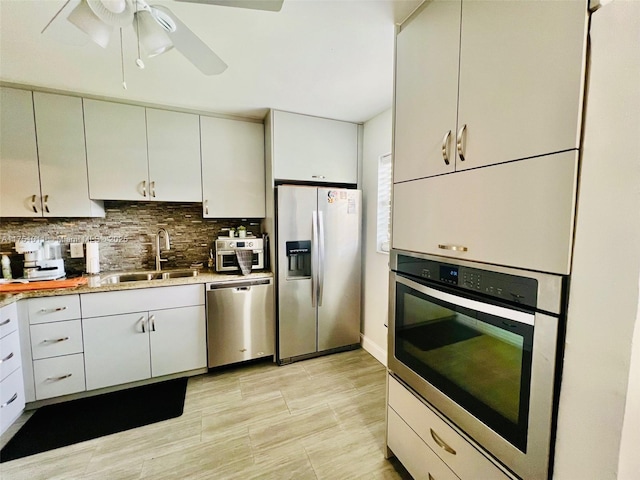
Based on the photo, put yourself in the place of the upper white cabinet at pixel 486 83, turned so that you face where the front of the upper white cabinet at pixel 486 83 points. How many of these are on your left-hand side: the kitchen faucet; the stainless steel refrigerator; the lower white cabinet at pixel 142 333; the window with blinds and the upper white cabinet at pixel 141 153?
0

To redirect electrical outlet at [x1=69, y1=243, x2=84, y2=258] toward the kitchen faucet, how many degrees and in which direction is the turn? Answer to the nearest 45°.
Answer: approximately 45° to its left

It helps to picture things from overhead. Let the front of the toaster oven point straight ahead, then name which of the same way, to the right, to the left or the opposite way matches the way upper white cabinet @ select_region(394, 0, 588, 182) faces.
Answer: to the right

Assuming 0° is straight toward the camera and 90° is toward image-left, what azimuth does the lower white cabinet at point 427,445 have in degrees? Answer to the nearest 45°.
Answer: approximately 45°

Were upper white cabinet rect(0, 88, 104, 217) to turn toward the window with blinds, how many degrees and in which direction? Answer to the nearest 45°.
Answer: approximately 45° to its left

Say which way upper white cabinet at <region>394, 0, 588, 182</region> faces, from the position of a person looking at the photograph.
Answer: facing the viewer and to the left of the viewer

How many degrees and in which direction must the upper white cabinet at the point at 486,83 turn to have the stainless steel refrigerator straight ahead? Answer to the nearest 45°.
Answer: approximately 90° to its right

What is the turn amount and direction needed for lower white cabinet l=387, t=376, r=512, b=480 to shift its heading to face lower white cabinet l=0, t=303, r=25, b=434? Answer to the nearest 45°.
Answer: approximately 45° to its right

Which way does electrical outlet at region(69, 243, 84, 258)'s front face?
toward the camera

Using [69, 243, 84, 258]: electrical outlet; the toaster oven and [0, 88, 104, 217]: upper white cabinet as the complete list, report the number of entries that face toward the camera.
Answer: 3

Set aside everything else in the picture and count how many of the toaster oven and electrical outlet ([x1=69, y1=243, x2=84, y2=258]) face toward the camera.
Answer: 2

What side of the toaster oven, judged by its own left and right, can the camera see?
front

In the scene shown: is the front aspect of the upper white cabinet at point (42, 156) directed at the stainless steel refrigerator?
no

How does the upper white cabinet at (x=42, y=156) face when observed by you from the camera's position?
facing the viewer

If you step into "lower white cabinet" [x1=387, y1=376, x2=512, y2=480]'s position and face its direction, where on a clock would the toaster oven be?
The toaster oven is roughly at 2 o'clock from the lower white cabinet.
